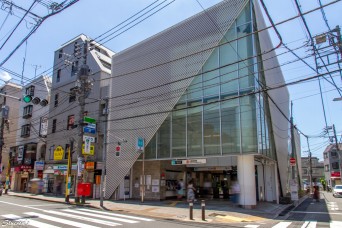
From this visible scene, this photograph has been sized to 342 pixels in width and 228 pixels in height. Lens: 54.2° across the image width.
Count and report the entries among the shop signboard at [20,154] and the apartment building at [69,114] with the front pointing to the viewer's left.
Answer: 0

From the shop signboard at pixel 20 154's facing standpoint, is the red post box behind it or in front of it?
in front

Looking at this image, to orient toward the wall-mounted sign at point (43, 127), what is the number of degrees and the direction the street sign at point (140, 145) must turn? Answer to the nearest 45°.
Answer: approximately 135° to its right

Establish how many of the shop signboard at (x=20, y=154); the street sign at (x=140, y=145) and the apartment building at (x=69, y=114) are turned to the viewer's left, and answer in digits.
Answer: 0

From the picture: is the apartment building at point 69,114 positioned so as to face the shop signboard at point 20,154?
no

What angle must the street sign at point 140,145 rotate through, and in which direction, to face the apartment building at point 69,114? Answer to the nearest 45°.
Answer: approximately 135° to its right

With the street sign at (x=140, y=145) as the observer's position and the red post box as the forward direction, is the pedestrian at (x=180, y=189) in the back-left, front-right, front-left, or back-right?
back-right

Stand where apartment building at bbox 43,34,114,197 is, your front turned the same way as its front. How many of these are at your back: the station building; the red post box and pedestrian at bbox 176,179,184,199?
0

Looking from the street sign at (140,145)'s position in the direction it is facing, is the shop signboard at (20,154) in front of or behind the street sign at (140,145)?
behind

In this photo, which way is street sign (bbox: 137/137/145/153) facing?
toward the camera

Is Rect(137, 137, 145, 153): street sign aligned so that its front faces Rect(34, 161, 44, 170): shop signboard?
no

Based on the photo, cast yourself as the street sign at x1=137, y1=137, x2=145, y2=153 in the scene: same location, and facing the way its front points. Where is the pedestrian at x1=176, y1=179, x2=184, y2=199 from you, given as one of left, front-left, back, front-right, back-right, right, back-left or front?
back-left

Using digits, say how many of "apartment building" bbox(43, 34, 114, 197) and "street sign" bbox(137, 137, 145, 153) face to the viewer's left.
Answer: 0

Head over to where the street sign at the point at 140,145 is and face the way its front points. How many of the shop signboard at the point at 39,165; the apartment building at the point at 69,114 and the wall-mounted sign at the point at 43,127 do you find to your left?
0
